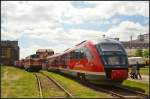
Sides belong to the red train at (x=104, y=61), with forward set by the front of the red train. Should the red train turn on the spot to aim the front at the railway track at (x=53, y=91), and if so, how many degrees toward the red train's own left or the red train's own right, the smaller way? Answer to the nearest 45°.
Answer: approximately 90° to the red train's own right

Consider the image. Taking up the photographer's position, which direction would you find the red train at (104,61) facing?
facing the viewer and to the right of the viewer
